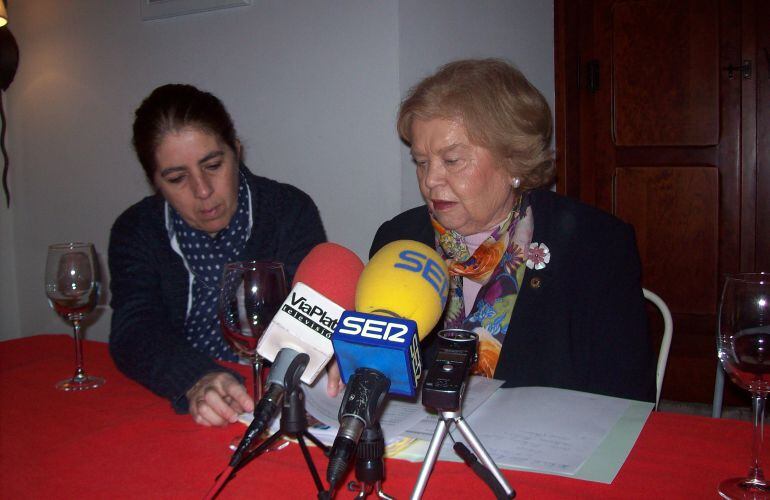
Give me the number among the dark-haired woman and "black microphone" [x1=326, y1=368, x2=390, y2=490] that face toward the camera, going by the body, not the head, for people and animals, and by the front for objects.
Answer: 1

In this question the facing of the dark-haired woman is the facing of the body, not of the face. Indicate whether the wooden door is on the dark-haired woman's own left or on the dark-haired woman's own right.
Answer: on the dark-haired woman's own left

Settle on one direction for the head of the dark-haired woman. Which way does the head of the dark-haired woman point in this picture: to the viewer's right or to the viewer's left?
to the viewer's right

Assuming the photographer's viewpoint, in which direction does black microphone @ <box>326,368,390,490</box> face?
facing away from the viewer and to the right of the viewer
